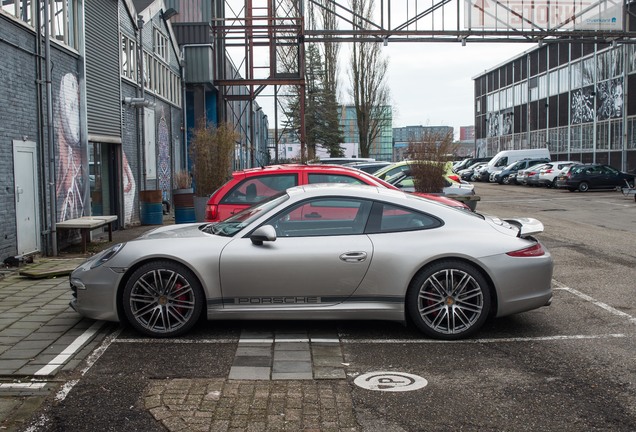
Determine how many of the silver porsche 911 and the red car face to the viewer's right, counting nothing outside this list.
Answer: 1

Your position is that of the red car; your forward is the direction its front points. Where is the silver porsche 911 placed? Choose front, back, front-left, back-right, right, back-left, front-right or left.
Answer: right

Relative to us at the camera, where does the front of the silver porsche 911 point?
facing to the left of the viewer

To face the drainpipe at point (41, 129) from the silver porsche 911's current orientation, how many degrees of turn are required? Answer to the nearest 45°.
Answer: approximately 45° to its right

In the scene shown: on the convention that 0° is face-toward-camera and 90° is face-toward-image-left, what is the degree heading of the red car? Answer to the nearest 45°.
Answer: approximately 270°

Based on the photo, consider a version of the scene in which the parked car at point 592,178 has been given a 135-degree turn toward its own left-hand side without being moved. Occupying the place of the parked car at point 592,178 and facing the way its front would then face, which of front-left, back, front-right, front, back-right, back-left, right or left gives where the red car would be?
left

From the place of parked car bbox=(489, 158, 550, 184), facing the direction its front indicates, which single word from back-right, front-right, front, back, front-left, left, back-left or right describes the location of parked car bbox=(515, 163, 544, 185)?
front-left

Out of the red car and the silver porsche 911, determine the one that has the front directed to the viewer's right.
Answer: the red car

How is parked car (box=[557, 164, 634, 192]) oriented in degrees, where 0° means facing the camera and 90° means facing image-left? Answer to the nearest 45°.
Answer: approximately 225°

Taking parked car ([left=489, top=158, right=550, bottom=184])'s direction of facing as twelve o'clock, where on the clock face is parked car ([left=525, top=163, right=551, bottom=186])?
parked car ([left=525, top=163, right=551, bottom=186]) is roughly at 10 o'clock from parked car ([left=489, top=158, right=550, bottom=184]).

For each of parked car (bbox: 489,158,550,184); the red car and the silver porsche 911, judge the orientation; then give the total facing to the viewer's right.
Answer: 1

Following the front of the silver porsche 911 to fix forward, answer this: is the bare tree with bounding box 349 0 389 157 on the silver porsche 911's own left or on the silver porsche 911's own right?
on the silver porsche 911's own right
